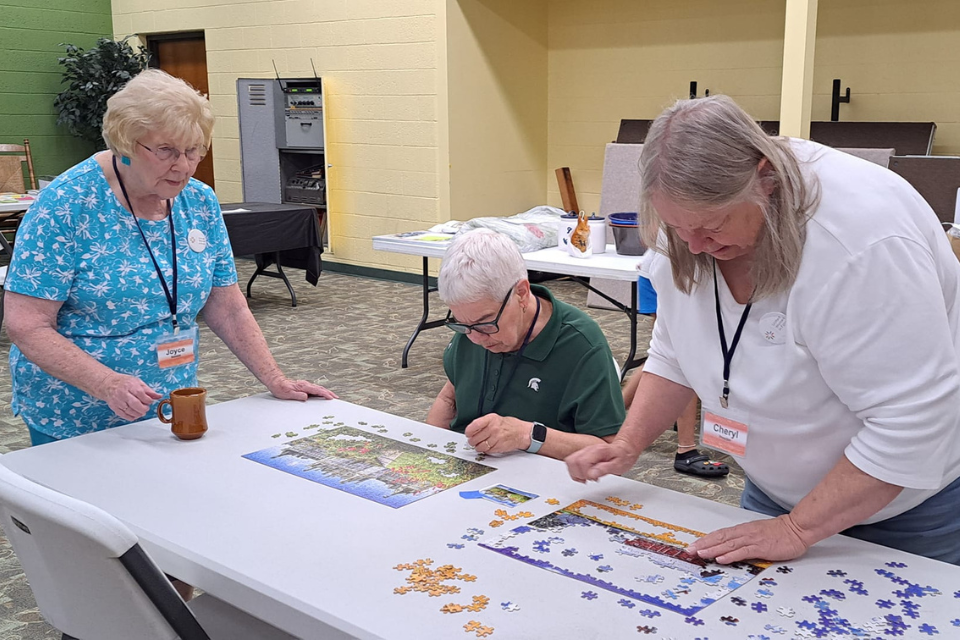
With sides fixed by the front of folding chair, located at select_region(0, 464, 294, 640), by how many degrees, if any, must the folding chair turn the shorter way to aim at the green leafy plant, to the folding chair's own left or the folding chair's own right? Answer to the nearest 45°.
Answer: approximately 45° to the folding chair's own left

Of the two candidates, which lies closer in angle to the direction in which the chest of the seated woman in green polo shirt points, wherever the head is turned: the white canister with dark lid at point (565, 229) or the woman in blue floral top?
the woman in blue floral top

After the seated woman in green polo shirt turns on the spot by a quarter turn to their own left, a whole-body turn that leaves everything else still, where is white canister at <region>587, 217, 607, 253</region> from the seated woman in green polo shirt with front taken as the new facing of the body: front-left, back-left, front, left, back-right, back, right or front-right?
back-left

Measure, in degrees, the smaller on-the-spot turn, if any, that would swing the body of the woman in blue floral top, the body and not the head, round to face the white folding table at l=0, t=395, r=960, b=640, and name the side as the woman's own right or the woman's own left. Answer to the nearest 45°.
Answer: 0° — they already face it

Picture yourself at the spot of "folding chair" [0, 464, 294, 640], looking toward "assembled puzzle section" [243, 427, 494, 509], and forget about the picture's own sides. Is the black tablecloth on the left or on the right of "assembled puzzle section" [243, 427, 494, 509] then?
left

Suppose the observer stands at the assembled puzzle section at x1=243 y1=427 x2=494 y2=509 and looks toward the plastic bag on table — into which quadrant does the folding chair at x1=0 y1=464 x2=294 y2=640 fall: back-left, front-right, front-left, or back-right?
back-left

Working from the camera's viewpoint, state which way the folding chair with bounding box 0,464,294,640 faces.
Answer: facing away from the viewer and to the right of the viewer

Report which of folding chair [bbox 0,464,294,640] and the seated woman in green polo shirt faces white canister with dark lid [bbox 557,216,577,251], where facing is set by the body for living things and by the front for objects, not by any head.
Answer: the folding chair

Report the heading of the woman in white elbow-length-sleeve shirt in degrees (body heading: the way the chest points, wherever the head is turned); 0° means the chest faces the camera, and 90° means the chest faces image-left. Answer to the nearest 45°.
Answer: approximately 45°

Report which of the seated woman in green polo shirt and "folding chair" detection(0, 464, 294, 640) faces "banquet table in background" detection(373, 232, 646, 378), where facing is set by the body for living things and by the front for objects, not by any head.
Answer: the folding chair
